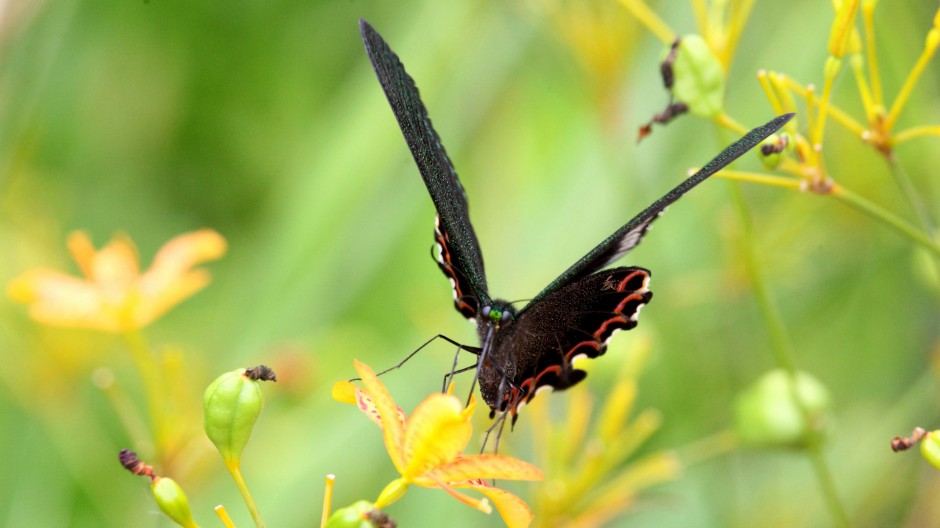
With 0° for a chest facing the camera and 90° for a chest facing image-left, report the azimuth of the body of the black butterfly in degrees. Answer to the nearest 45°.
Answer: approximately 0°
